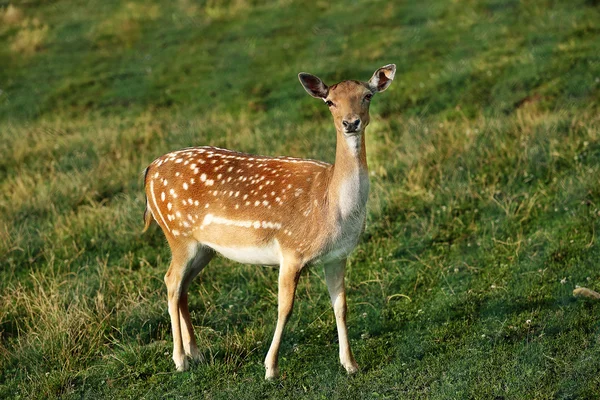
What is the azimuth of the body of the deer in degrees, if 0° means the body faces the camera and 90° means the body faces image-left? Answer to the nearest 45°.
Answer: approximately 315°
